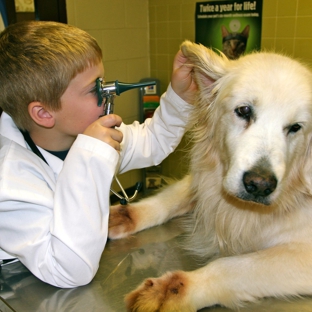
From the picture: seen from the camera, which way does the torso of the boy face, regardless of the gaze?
to the viewer's right

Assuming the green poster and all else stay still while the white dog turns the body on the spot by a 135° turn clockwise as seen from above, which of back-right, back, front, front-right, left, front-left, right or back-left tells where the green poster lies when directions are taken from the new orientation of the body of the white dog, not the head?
front

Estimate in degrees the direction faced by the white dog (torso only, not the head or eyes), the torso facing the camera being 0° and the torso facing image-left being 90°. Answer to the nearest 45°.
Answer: approximately 45°

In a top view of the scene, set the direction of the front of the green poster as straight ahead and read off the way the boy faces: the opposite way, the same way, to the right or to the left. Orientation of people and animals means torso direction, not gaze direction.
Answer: to the left

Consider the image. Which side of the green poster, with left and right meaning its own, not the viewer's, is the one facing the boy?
front

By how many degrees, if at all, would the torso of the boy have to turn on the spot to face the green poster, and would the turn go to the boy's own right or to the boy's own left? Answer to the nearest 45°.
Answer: approximately 45° to the boy's own left

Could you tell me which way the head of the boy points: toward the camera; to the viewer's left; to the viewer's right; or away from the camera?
to the viewer's right
